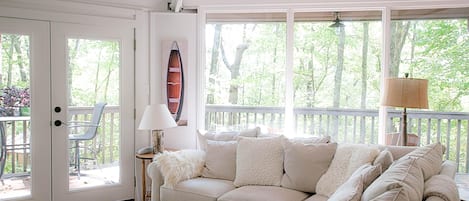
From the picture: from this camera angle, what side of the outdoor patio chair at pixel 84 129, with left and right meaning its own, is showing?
left

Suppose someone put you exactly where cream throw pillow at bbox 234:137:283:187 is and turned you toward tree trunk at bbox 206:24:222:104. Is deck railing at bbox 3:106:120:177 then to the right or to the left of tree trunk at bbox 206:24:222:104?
left

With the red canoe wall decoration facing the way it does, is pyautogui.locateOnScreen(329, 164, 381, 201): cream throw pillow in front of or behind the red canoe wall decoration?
in front

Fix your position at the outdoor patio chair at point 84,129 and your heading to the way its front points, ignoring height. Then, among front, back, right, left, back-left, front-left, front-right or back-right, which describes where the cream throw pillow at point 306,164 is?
back-left

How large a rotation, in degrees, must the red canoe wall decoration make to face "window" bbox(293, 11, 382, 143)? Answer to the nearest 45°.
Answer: approximately 90° to its left

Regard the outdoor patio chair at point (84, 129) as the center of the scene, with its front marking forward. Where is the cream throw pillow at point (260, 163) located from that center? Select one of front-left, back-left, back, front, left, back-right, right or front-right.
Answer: back-left

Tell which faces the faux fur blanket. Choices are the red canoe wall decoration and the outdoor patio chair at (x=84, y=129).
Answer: the red canoe wall decoration

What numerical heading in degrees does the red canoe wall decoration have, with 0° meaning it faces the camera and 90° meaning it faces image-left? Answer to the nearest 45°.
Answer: approximately 0°

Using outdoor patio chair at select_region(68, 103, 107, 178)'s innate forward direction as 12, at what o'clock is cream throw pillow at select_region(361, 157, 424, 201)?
The cream throw pillow is roughly at 8 o'clock from the outdoor patio chair.

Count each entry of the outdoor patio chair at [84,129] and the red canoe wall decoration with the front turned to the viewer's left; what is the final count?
1

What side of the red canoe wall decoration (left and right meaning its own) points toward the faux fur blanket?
front

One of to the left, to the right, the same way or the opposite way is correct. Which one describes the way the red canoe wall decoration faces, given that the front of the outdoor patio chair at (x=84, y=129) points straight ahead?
to the left

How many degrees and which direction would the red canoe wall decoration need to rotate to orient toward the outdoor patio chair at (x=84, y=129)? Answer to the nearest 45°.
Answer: approximately 90° to its right

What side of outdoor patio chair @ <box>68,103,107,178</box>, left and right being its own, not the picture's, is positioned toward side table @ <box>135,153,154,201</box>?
back
